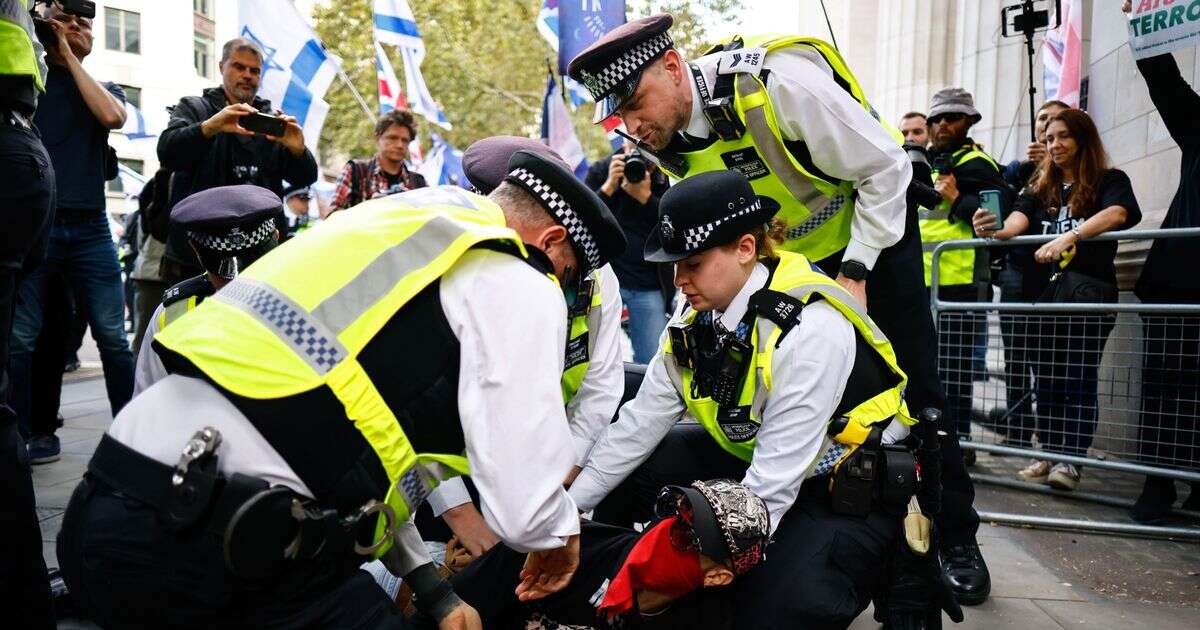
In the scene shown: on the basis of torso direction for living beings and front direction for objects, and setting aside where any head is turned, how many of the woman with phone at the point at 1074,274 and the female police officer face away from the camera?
0

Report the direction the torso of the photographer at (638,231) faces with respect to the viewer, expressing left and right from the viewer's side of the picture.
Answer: facing the viewer

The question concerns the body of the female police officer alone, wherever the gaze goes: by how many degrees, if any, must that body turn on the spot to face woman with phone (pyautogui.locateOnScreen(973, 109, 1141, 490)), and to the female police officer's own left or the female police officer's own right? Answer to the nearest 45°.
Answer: approximately 180°

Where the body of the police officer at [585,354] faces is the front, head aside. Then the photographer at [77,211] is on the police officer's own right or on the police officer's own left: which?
on the police officer's own right

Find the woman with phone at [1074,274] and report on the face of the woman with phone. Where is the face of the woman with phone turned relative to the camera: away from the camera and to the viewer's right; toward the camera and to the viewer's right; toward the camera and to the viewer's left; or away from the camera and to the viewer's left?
toward the camera and to the viewer's left

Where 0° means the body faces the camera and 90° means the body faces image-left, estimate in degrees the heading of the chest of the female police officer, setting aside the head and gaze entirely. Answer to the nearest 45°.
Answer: approximately 45°

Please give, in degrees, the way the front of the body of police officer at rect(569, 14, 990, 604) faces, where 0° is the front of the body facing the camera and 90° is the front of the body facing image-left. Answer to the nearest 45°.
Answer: approximately 45°

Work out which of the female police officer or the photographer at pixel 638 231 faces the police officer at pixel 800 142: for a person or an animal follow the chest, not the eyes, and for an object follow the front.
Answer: the photographer

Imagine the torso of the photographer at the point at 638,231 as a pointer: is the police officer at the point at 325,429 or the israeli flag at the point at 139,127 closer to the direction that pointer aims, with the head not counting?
the police officer

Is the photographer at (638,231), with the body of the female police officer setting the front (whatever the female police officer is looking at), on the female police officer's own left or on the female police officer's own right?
on the female police officer's own right

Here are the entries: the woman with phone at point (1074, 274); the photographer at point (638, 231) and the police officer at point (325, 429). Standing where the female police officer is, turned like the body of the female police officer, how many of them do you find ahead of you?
1

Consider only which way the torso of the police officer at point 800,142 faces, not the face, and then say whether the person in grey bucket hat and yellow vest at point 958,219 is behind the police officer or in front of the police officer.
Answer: behind

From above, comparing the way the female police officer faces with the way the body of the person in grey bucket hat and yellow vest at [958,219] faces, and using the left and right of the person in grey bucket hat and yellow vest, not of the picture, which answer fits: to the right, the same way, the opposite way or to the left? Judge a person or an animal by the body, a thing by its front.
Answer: the same way
